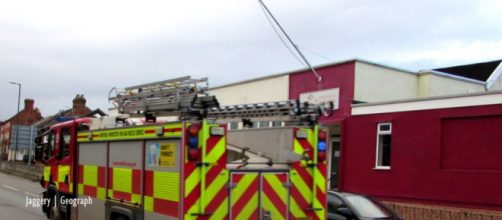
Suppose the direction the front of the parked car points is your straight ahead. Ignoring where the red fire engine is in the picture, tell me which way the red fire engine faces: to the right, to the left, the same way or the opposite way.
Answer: the opposite way

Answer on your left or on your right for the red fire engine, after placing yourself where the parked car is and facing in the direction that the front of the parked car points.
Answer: on your right

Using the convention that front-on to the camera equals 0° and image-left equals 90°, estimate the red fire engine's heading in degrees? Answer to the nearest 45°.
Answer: approximately 135°

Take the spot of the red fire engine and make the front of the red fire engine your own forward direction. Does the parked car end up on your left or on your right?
on your right
